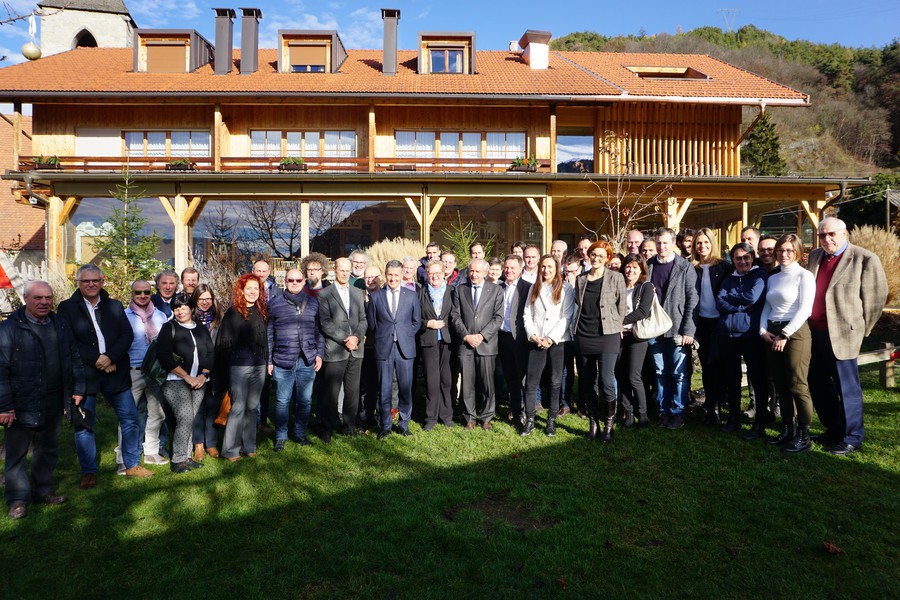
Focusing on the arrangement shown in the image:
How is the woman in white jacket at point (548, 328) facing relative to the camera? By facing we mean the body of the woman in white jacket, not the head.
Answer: toward the camera

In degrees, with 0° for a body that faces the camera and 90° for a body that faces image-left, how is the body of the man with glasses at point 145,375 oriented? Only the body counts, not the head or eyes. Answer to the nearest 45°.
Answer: approximately 315°

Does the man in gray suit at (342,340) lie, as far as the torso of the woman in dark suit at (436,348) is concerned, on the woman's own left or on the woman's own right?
on the woman's own right

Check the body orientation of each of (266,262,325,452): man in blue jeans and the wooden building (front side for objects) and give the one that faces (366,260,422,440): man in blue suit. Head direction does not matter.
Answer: the wooden building

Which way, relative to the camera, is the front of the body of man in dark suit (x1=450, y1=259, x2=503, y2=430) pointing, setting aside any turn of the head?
toward the camera

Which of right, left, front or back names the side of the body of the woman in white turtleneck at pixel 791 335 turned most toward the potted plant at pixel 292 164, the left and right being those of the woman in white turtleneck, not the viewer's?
right

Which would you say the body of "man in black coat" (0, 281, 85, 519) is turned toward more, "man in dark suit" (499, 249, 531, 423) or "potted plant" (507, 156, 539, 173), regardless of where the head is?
the man in dark suit

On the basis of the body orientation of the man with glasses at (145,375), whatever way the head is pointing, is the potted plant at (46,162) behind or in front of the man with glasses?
behind

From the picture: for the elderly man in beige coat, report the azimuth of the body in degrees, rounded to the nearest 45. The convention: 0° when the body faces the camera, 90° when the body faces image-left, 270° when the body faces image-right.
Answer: approximately 45°

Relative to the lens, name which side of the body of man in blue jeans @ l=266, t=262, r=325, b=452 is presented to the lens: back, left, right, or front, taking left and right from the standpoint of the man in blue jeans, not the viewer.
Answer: front

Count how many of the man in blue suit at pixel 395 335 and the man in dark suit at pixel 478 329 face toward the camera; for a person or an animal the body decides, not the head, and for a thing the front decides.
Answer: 2
